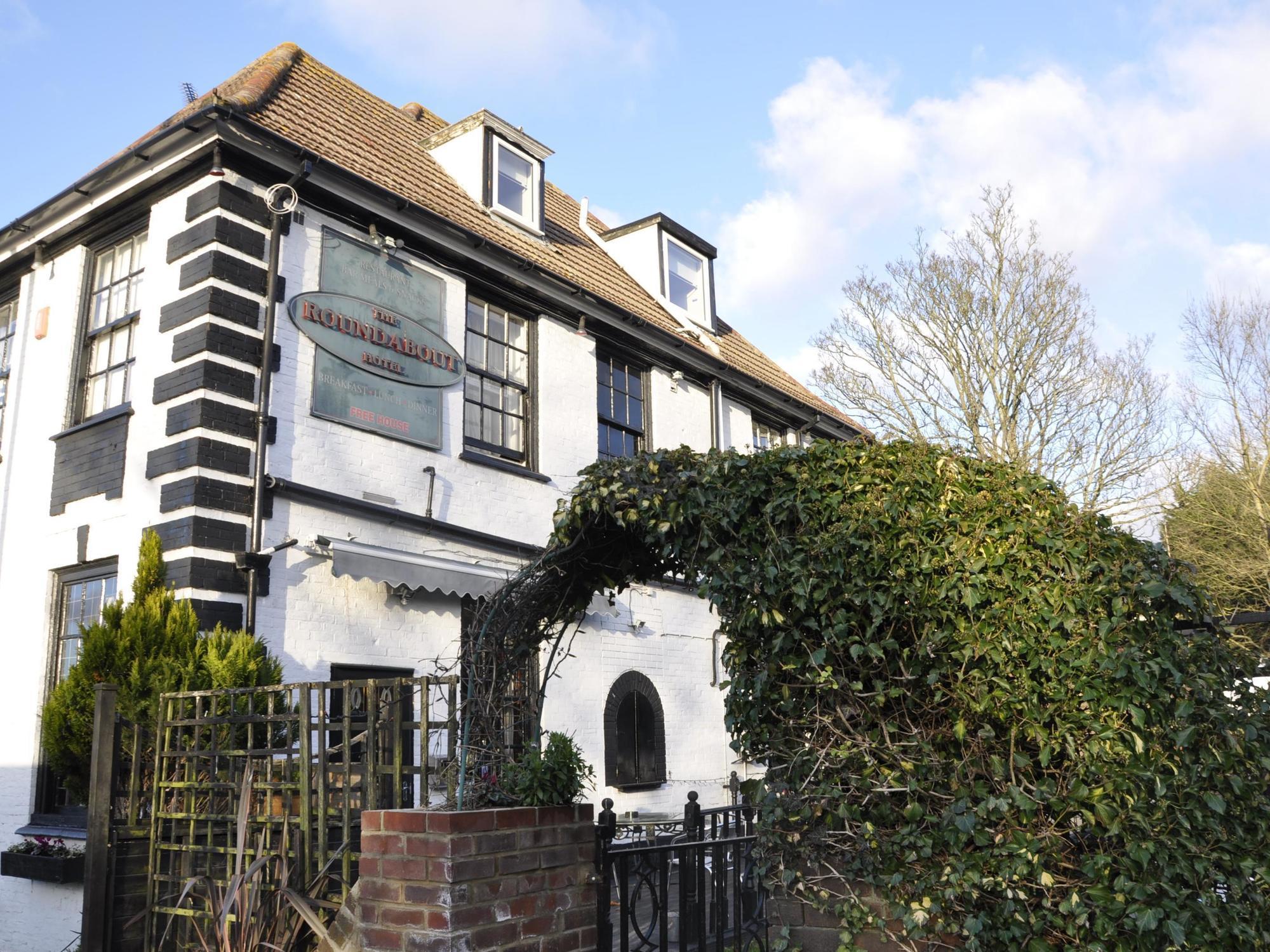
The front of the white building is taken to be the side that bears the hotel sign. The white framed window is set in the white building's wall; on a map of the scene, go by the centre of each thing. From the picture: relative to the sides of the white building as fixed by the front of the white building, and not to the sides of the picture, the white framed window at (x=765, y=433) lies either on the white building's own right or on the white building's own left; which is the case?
on the white building's own left

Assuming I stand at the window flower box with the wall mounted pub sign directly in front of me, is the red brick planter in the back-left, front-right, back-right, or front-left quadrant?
front-right

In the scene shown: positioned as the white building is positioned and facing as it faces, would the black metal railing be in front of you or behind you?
in front

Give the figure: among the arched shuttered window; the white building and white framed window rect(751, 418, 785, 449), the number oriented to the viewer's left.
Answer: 0

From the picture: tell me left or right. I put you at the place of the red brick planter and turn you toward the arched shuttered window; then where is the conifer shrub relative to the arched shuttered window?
left

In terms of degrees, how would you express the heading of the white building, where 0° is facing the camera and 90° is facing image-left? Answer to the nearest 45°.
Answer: approximately 315°

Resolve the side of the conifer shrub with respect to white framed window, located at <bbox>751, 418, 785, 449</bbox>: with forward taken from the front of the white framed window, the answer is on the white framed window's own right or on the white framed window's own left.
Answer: on the white framed window's own right

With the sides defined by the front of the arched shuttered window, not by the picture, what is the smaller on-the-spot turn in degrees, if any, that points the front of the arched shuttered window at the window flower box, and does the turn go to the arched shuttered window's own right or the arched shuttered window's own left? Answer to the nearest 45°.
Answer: approximately 45° to the arched shuttered window's own right

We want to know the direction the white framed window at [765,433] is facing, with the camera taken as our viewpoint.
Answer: facing the viewer and to the right of the viewer

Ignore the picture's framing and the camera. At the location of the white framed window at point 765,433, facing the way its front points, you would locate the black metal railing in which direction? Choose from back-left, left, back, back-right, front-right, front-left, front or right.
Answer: front-right

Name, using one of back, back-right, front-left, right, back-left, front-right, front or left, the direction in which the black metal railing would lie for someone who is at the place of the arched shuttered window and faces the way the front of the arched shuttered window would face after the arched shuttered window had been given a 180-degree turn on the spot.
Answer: back

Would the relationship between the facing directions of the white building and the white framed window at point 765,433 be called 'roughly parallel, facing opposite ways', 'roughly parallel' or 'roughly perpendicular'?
roughly parallel

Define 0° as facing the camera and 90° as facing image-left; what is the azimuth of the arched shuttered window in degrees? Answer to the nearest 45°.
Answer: approximately 0°

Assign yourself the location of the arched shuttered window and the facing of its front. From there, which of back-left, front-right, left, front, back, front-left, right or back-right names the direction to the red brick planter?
front

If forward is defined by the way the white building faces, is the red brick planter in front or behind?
in front

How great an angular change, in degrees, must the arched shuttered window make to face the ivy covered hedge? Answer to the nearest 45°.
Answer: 0° — it already faces it
